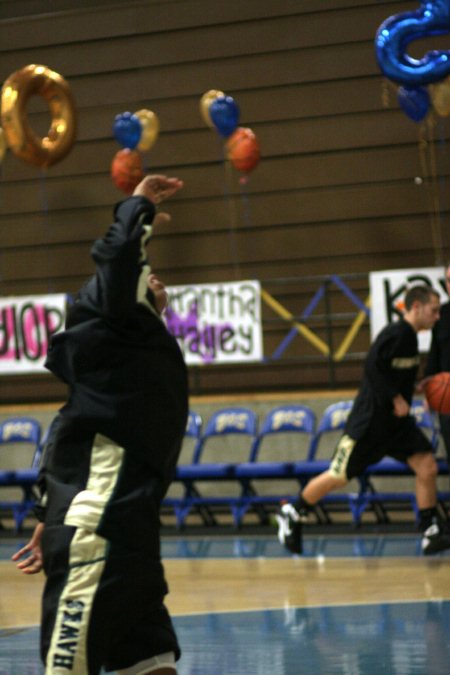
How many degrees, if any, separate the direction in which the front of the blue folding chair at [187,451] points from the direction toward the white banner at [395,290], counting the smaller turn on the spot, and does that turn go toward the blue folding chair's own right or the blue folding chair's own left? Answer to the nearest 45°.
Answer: approximately 135° to the blue folding chair's own left

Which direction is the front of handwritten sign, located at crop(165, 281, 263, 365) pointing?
toward the camera

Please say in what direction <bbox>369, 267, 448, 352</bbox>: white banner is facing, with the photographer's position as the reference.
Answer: facing the viewer

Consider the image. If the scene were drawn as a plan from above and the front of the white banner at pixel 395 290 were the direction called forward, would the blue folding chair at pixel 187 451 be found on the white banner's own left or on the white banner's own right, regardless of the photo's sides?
on the white banner's own right

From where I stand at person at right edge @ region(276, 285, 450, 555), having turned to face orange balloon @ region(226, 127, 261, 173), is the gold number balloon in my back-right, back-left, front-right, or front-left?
front-left

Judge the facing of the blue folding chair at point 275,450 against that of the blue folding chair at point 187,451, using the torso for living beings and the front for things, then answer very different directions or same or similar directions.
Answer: same or similar directions

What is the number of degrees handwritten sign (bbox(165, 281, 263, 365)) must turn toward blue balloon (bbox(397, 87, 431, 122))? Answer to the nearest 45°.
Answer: approximately 90° to its left

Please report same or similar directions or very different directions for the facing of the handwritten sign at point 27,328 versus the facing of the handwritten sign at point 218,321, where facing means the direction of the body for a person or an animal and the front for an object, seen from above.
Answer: same or similar directions

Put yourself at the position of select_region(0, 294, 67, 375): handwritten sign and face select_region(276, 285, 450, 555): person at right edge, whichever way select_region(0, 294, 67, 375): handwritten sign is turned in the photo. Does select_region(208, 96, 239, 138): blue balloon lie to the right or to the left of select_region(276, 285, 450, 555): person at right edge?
left

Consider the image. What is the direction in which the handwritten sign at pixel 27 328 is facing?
toward the camera
